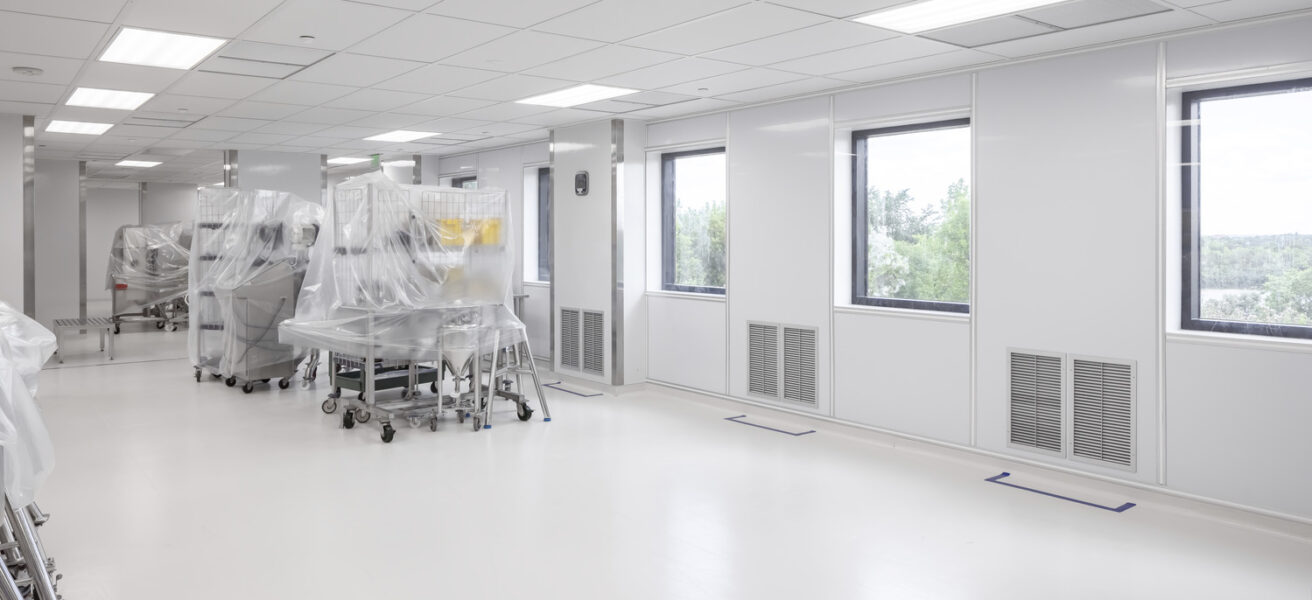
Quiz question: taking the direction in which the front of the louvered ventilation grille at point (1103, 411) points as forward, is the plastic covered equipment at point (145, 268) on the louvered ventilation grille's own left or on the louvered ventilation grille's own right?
on the louvered ventilation grille's own right

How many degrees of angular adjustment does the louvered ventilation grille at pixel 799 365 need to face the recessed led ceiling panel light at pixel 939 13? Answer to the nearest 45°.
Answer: approximately 45° to its left

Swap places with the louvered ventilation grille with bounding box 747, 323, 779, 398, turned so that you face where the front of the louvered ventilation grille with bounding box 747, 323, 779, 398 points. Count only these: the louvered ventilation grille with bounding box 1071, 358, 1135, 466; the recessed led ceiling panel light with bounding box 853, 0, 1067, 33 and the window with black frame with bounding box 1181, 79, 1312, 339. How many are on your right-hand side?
0

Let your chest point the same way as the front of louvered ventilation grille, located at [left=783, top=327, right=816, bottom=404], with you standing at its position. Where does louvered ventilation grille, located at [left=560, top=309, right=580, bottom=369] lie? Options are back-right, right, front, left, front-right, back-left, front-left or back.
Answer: right

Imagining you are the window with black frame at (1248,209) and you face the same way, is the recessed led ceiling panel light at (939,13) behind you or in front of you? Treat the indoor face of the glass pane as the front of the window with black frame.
in front

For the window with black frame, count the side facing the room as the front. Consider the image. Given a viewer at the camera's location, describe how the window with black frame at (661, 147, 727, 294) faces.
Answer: facing the viewer and to the left of the viewer

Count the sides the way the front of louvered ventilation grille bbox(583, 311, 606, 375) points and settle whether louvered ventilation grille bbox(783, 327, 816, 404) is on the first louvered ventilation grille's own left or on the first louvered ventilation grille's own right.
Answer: on the first louvered ventilation grille's own left

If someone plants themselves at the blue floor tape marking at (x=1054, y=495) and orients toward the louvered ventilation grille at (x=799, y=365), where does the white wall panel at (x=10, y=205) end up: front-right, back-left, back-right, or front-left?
front-left

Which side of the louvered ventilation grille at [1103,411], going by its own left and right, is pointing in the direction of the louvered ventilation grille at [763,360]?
right

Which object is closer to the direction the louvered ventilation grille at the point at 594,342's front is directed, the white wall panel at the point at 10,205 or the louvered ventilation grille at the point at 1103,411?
the white wall panel

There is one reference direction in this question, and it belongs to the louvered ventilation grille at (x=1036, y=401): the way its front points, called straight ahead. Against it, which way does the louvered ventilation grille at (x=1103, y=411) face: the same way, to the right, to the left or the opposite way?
the same way

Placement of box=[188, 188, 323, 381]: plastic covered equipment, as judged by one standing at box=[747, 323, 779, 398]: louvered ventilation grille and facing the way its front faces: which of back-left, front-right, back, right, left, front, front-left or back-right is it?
front-right

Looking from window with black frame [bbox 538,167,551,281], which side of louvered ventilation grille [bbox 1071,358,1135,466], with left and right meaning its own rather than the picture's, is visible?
right

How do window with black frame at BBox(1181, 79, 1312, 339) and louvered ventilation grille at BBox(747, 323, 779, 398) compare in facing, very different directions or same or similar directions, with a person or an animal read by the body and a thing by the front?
same or similar directions

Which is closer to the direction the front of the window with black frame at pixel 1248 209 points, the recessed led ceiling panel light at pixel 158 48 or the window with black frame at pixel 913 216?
the recessed led ceiling panel light

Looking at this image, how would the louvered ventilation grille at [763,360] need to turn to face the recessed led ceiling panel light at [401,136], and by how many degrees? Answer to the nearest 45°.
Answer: approximately 90° to its right

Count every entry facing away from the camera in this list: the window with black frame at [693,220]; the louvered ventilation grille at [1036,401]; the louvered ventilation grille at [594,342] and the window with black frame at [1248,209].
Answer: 0

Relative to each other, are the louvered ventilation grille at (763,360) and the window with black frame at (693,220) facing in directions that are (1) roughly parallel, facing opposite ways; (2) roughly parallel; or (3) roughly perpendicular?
roughly parallel

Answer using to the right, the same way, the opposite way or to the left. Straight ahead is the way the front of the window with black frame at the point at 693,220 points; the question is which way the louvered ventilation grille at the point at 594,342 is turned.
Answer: the same way

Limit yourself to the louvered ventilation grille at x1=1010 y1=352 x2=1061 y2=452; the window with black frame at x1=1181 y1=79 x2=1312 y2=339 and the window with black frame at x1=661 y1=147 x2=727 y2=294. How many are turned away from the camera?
0

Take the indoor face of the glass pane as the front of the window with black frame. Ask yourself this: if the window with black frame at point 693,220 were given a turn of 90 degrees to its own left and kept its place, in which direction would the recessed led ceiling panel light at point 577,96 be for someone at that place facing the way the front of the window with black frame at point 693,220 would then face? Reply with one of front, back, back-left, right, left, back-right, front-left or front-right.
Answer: right

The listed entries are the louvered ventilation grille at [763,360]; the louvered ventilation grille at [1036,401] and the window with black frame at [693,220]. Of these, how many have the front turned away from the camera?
0
